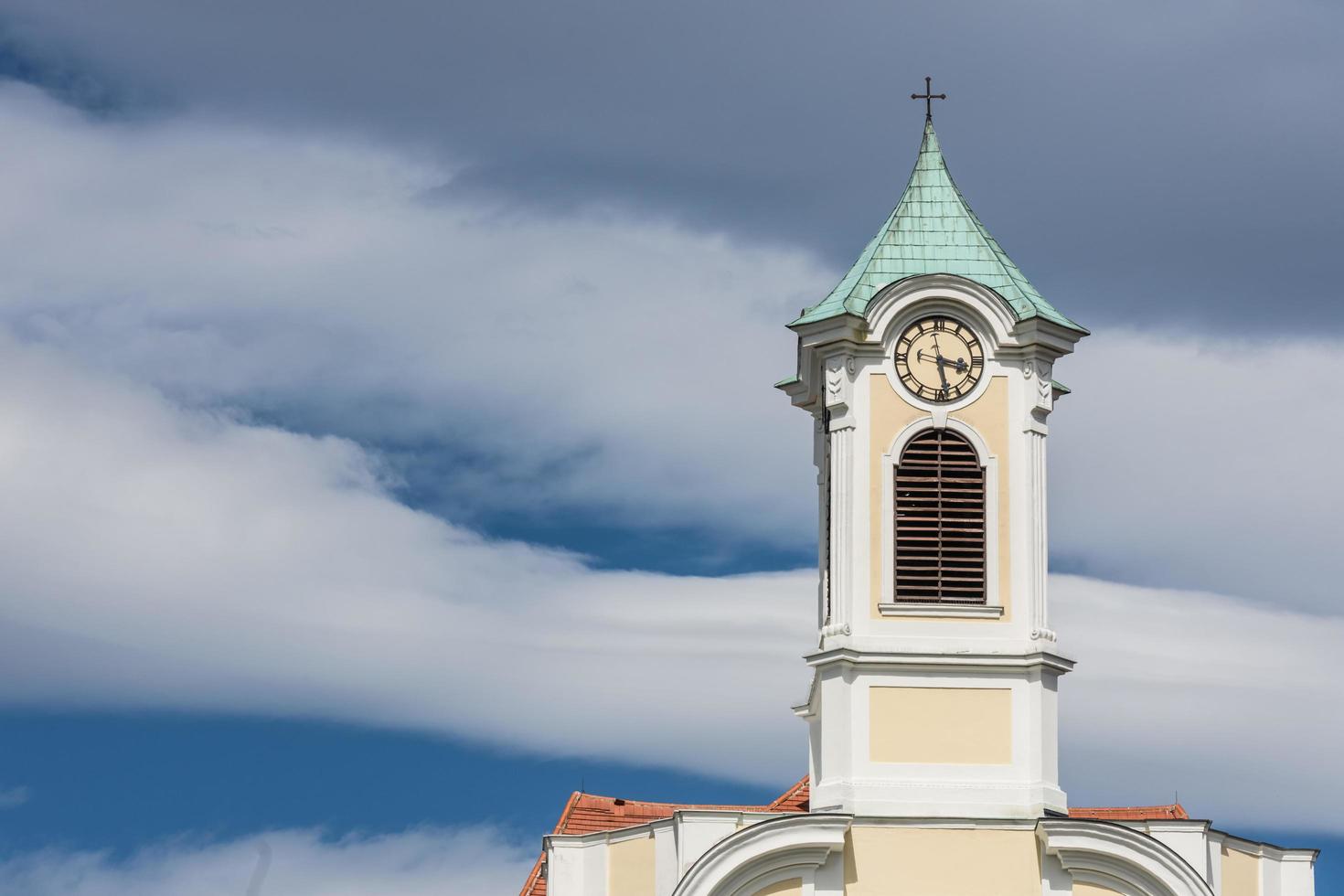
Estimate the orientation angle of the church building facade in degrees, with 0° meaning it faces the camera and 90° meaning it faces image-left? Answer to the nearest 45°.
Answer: approximately 0°
